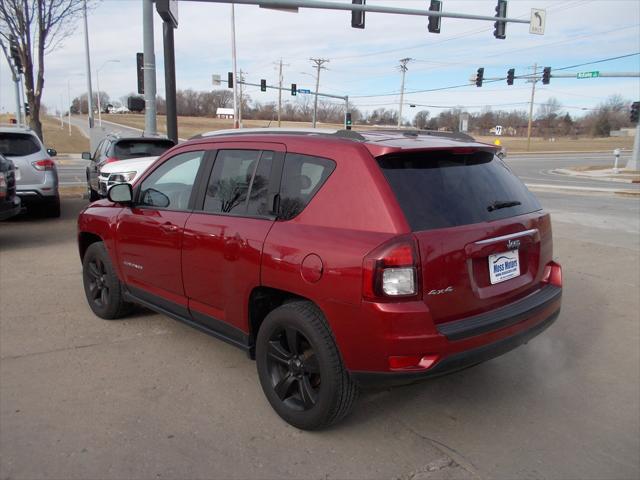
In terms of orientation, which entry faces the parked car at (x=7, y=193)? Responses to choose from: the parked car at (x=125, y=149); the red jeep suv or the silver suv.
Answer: the red jeep suv

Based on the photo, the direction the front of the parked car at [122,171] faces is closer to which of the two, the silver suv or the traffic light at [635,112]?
the silver suv

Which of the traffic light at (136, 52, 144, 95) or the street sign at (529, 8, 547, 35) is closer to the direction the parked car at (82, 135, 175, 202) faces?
the traffic light

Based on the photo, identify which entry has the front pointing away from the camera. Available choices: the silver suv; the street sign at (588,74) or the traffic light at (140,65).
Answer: the silver suv

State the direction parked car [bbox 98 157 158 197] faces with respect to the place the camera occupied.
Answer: facing the viewer and to the left of the viewer

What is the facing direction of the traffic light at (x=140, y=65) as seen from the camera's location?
facing to the left of the viewer

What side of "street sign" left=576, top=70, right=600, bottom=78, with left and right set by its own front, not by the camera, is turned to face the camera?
front

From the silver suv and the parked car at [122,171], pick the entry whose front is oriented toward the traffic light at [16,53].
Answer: the silver suv

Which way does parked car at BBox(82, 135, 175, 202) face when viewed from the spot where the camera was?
facing away from the viewer and to the left of the viewer

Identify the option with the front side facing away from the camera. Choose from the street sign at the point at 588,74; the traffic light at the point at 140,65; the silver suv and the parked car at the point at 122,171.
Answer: the silver suv

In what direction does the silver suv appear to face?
away from the camera

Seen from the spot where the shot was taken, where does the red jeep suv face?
facing away from the viewer and to the left of the viewer

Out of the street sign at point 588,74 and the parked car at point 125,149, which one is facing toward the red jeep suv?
the street sign
